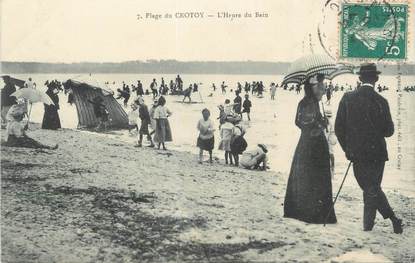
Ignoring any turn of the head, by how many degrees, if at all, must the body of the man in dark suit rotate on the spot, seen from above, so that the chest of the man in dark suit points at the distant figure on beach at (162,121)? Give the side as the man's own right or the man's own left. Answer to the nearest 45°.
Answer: approximately 90° to the man's own left

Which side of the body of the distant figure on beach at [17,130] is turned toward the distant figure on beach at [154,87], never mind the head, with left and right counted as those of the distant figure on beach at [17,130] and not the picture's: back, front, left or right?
left

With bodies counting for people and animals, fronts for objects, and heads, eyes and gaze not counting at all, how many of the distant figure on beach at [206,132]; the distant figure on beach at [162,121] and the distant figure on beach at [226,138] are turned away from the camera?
1

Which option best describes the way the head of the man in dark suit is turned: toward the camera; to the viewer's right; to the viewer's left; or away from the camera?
away from the camera

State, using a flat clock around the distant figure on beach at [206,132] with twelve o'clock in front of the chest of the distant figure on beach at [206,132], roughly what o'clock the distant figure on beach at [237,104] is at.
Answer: the distant figure on beach at [237,104] is roughly at 7 o'clock from the distant figure on beach at [206,132].

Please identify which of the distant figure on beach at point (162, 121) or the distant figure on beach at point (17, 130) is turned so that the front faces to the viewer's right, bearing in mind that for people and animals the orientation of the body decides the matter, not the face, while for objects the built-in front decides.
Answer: the distant figure on beach at point (17, 130)

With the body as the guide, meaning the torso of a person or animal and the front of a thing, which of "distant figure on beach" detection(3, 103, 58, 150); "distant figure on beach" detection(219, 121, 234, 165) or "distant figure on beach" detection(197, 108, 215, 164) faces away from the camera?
"distant figure on beach" detection(219, 121, 234, 165)

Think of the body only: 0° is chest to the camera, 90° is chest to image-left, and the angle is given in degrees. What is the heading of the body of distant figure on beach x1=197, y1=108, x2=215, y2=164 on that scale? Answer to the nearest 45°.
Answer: approximately 0°

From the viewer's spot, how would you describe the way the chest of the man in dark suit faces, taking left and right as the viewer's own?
facing away from the viewer

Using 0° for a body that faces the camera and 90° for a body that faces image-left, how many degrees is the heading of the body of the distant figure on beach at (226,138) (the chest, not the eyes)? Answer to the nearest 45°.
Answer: approximately 180°

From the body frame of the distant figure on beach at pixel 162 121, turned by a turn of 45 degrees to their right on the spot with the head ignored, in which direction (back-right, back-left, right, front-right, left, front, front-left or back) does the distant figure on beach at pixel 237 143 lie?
back-left
